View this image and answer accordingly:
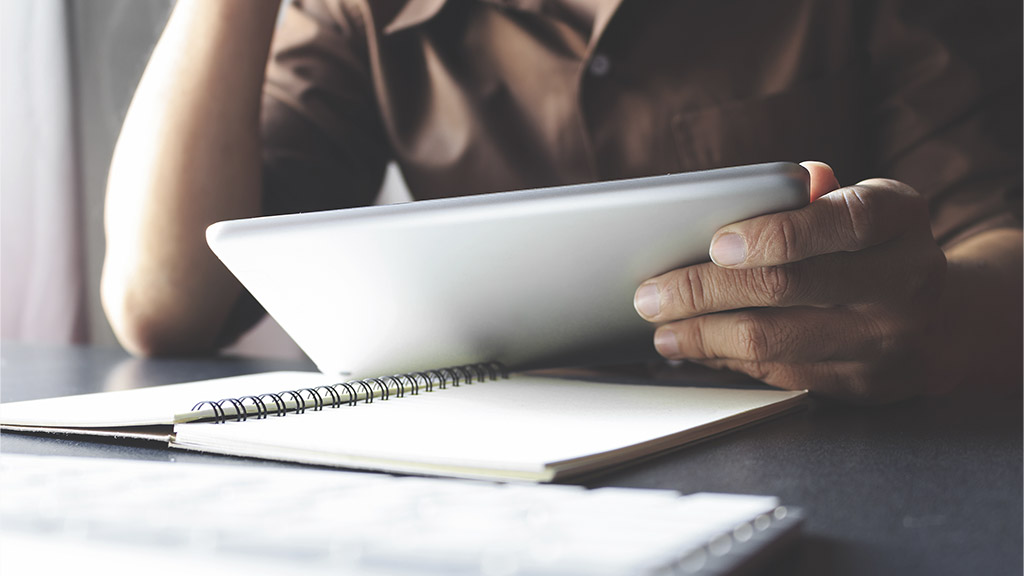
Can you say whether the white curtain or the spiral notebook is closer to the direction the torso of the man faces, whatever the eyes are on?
the spiral notebook

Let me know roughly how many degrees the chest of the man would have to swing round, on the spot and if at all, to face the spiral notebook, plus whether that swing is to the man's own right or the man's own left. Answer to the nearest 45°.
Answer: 0° — they already face it

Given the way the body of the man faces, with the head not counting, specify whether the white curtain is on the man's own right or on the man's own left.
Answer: on the man's own right

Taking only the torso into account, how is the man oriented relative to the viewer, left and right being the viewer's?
facing the viewer
